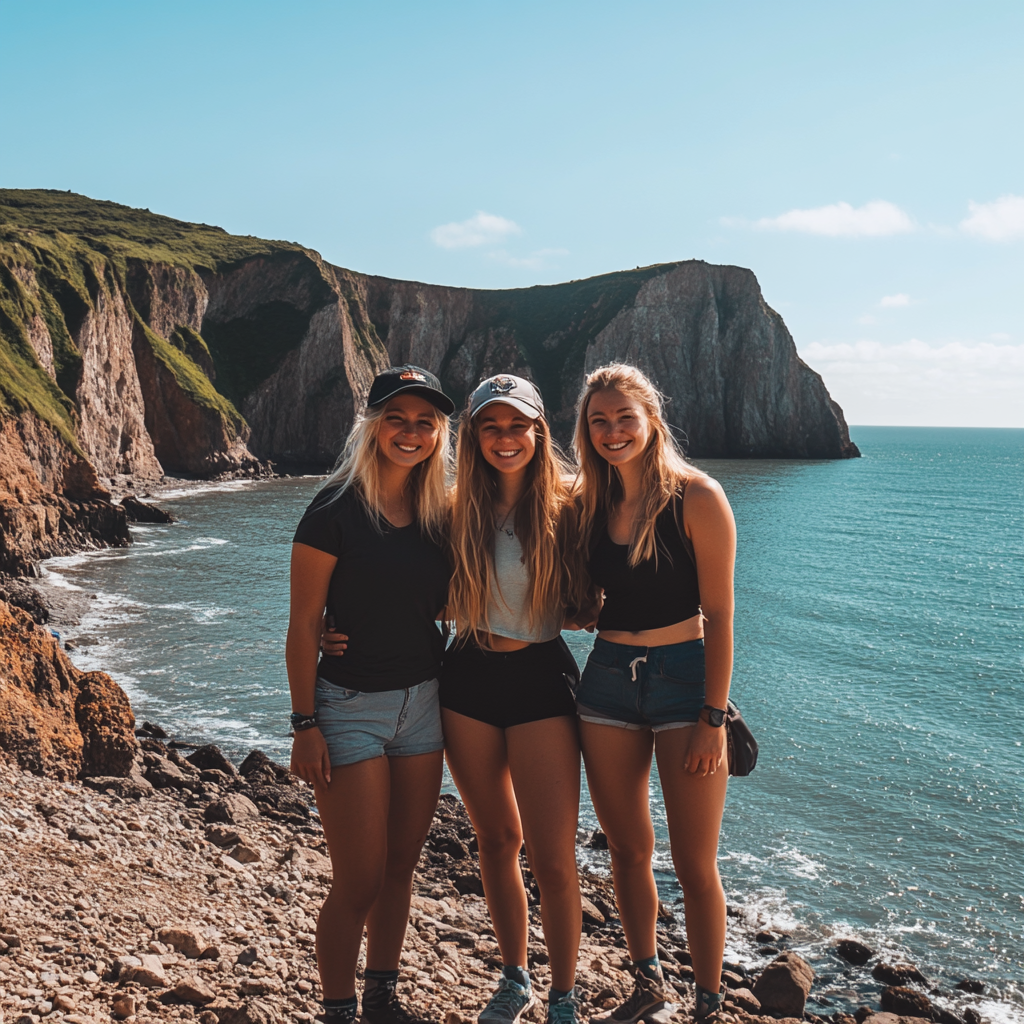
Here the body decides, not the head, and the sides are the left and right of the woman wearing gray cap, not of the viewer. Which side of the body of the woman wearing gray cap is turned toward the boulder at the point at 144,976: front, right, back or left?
right

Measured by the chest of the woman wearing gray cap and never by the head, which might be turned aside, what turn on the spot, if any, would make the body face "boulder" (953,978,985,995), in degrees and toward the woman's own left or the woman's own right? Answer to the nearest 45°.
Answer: approximately 135° to the woman's own left

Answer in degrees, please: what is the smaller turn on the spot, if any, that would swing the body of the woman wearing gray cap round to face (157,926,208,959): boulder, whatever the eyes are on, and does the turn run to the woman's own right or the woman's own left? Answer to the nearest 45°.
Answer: approximately 135° to the woman's own right

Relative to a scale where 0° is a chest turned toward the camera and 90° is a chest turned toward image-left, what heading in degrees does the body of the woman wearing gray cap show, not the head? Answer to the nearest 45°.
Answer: approximately 0°

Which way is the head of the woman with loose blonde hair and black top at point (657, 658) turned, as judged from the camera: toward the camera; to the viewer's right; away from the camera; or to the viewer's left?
toward the camera

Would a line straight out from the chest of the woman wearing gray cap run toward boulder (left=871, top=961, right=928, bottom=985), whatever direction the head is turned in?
no

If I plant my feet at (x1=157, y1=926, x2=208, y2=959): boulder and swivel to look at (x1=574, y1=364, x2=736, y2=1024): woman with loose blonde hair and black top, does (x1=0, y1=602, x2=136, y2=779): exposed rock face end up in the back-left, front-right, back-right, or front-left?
back-left

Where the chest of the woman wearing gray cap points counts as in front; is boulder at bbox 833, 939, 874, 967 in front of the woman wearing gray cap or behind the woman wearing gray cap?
behind

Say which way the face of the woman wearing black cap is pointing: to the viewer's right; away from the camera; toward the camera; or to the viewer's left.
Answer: toward the camera

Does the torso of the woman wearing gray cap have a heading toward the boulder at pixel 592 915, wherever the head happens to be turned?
no

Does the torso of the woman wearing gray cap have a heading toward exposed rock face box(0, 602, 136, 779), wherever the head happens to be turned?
no

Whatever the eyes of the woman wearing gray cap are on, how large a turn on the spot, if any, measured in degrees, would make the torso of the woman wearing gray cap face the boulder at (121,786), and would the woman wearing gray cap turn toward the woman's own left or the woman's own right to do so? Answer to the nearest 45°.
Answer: approximately 135° to the woman's own right

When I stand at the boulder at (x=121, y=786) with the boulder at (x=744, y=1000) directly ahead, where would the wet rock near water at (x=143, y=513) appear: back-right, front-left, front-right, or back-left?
back-left

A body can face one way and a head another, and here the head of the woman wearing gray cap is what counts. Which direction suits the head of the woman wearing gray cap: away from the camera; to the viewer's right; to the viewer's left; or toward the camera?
toward the camera
